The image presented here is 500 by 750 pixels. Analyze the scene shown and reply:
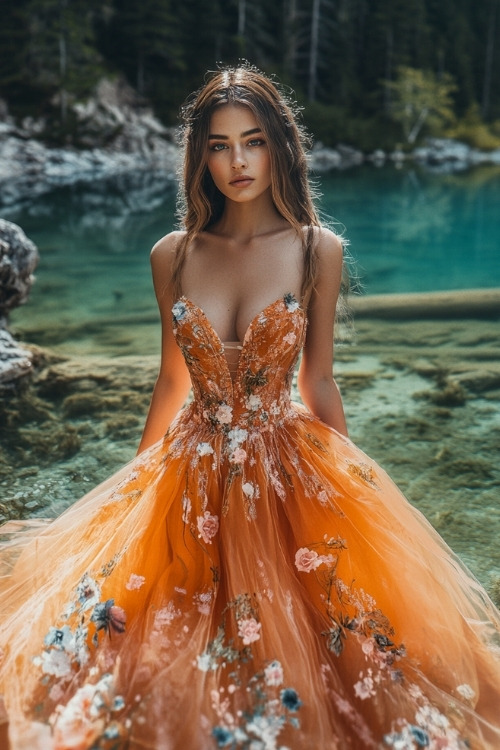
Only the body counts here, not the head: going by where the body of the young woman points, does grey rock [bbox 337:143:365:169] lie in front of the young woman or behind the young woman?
behind

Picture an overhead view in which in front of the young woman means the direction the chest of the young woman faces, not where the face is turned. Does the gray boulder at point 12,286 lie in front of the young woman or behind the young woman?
behind

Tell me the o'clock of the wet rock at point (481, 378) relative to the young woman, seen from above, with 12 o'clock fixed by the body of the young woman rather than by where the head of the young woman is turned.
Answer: The wet rock is roughly at 7 o'clock from the young woman.

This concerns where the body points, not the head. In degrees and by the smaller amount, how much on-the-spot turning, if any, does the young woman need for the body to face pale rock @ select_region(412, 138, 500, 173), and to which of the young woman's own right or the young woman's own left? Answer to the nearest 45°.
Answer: approximately 180°

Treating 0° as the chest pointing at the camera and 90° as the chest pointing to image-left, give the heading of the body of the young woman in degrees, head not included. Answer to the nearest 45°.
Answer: approximately 0°

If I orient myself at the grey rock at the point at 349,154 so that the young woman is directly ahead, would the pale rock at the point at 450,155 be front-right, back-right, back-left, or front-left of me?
back-left

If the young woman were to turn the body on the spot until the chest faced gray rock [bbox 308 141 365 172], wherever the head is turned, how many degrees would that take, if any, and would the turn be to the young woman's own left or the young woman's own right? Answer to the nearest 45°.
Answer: approximately 180°

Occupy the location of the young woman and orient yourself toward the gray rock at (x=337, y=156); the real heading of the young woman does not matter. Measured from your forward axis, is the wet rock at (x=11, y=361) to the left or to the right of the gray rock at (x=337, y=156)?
left

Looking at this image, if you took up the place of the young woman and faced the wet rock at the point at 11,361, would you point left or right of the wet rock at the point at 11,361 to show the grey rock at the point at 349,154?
right
